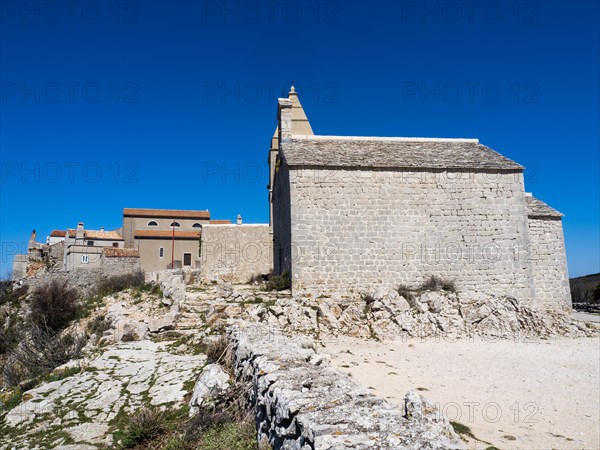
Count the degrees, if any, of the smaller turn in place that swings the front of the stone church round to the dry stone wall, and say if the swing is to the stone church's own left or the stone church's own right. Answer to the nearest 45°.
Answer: approximately 90° to the stone church's own left

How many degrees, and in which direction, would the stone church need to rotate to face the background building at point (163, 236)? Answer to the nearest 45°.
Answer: approximately 45° to its right

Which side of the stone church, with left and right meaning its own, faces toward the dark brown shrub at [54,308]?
front

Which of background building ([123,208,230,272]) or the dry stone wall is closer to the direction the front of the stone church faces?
the background building

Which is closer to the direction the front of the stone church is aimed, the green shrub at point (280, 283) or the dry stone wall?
the green shrub

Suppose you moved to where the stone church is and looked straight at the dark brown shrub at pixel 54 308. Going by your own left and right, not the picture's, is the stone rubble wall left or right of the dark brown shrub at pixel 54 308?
right

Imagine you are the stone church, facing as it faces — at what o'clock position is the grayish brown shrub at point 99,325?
The grayish brown shrub is roughly at 11 o'clock from the stone church.

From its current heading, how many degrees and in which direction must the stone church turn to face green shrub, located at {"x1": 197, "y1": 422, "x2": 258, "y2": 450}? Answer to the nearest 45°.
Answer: approximately 90° to its left

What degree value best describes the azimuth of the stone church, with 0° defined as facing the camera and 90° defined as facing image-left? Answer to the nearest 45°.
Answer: approximately 90°
